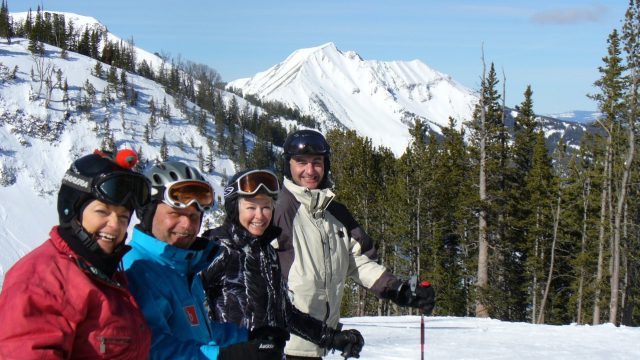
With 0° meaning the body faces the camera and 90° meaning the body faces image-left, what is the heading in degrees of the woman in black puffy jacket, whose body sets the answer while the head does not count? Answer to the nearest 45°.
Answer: approximately 315°

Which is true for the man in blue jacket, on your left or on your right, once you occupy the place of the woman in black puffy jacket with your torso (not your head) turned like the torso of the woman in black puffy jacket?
on your right

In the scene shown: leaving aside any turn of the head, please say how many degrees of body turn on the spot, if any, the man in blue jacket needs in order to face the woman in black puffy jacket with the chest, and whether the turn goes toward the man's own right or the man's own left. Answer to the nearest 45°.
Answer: approximately 90° to the man's own left

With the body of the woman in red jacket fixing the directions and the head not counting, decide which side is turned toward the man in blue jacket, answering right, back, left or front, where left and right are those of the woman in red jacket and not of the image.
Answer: left

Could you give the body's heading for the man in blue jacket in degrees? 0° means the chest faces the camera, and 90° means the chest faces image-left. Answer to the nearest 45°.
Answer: approximately 315°

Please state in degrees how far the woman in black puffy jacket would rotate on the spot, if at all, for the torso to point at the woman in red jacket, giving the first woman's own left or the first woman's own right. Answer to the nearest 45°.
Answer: approximately 45° to the first woman's own right

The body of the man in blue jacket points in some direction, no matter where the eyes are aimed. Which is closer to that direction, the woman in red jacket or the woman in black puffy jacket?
the woman in red jacket
